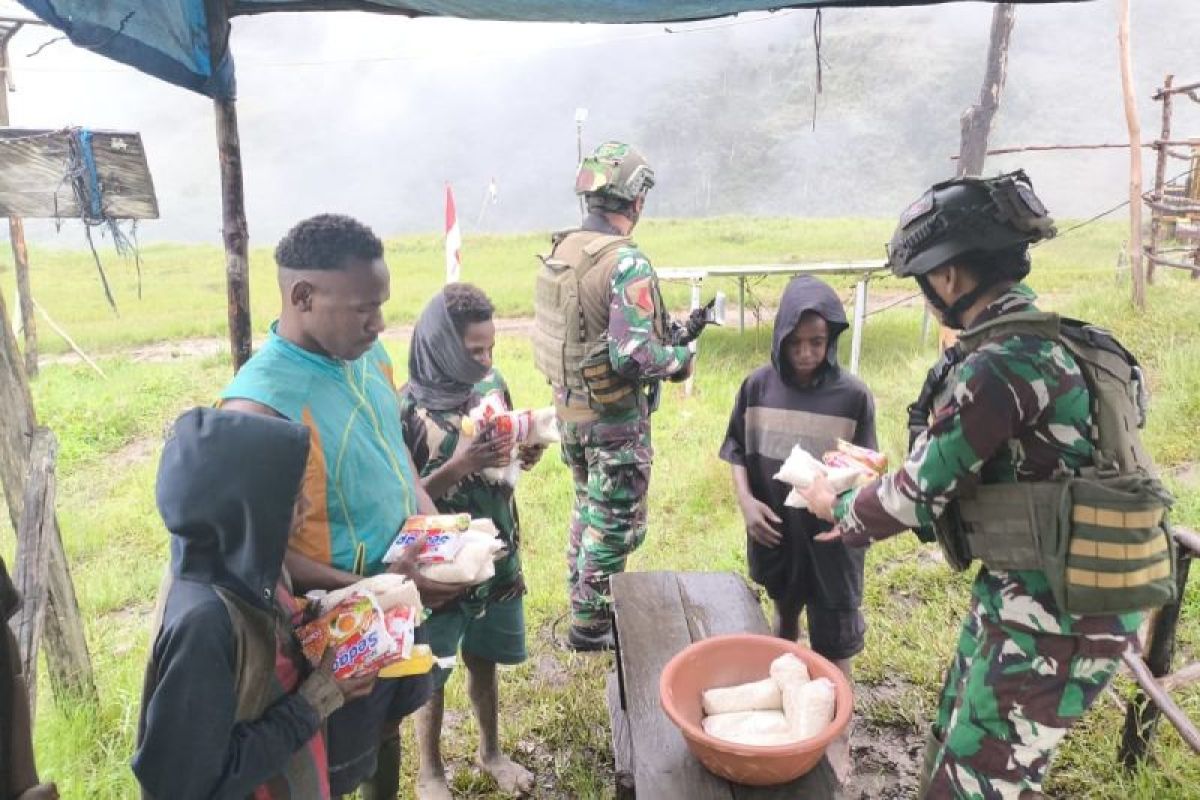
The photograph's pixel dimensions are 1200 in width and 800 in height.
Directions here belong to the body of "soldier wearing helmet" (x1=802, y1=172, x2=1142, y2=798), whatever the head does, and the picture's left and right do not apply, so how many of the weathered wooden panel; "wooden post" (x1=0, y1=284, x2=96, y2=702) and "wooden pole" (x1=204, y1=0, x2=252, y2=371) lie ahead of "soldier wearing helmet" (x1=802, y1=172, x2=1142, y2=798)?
3

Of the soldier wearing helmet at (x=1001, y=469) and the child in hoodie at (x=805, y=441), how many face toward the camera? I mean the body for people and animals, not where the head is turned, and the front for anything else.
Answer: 1

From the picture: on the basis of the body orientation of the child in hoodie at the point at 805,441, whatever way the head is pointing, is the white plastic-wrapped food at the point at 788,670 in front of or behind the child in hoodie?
in front

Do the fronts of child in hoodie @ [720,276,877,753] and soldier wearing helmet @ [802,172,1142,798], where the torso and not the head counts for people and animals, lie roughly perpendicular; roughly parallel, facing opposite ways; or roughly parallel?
roughly perpendicular

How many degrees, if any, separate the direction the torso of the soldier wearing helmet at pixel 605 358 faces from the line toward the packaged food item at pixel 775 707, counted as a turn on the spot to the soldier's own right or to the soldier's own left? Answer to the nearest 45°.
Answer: approximately 135° to the soldier's own right

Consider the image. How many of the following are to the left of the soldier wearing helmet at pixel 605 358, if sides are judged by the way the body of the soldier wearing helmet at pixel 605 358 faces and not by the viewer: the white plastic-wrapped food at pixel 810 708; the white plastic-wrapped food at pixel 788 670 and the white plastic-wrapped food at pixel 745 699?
0

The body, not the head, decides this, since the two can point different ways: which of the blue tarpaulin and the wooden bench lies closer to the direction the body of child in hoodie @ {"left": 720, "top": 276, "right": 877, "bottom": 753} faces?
the wooden bench

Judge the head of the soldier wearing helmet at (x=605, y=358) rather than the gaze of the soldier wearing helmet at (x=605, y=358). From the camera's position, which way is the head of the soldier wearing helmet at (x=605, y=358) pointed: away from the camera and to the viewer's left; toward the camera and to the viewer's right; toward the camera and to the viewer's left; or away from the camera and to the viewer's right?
away from the camera and to the viewer's right

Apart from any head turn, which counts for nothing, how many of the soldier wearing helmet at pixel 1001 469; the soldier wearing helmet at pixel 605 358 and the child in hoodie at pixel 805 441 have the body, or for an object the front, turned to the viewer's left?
1

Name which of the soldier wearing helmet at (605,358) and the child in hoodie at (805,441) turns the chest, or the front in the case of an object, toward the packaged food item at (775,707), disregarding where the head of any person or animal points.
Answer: the child in hoodie

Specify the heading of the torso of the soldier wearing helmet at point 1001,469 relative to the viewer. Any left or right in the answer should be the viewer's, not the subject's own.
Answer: facing to the left of the viewer

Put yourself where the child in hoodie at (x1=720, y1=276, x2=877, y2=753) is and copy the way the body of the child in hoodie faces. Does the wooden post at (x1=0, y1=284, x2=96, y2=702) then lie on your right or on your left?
on your right

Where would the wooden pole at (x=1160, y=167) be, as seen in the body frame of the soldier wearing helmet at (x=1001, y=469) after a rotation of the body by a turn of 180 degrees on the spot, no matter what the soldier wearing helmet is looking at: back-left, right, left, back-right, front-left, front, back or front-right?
left

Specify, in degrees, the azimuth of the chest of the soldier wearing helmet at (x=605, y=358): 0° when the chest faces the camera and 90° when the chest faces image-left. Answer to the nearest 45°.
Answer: approximately 225°

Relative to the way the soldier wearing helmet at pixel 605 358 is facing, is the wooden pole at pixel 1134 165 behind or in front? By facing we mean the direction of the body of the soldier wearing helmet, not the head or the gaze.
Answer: in front

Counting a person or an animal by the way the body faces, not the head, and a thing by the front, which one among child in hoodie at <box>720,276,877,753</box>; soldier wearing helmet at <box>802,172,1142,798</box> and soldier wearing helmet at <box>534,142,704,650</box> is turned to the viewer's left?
soldier wearing helmet at <box>802,172,1142,798</box>

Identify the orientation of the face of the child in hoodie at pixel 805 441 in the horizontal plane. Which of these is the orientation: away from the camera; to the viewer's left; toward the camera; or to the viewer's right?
toward the camera

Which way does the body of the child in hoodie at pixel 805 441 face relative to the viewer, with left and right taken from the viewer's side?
facing the viewer

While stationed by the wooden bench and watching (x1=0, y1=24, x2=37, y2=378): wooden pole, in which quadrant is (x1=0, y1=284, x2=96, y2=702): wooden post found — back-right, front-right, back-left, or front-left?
front-left

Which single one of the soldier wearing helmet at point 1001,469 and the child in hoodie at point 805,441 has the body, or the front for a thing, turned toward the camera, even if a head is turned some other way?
the child in hoodie
